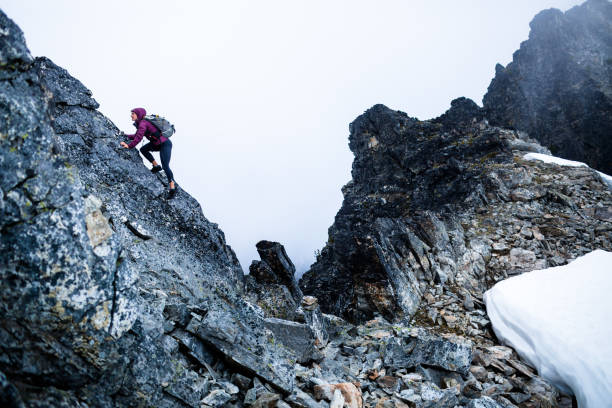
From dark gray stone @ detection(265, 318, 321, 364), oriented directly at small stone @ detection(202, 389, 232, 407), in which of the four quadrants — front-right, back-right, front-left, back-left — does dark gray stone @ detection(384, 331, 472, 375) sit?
back-left

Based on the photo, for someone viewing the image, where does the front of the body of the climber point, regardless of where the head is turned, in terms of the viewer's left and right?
facing to the left of the viewer

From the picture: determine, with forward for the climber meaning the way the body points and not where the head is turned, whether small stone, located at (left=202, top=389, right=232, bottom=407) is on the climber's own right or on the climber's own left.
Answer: on the climber's own left
